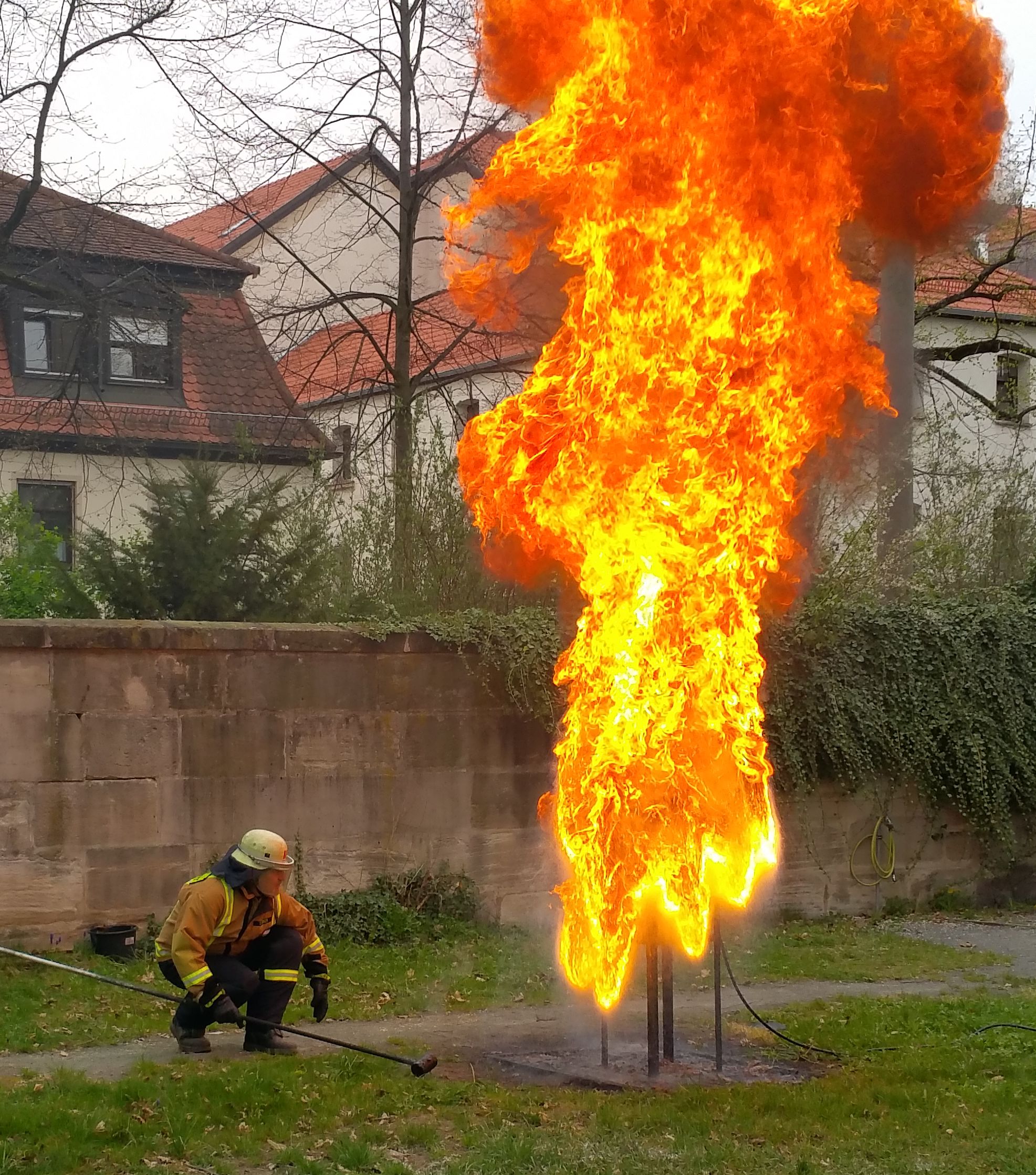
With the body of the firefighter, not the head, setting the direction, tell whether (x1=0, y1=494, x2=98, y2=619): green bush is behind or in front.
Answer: behind

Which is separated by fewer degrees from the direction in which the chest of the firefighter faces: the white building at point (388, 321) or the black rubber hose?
the black rubber hose

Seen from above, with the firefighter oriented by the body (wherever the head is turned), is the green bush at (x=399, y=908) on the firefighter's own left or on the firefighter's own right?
on the firefighter's own left

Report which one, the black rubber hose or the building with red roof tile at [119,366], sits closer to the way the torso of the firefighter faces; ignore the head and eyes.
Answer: the black rubber hose

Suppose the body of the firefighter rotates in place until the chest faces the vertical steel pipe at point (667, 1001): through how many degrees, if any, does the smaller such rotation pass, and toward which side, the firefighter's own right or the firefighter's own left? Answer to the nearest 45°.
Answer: approximately 45° to the firefighter's own left

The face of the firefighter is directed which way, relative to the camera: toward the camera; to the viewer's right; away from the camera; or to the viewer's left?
to the viewer's right

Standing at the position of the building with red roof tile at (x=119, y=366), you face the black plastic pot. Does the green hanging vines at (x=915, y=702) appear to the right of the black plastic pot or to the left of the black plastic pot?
left

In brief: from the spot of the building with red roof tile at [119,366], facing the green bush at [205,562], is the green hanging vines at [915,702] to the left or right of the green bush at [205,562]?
left

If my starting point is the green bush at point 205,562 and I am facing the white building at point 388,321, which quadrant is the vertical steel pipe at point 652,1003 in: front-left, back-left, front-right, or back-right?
back-right

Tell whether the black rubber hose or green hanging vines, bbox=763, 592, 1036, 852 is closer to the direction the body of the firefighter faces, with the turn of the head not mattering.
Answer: the black rubber hose

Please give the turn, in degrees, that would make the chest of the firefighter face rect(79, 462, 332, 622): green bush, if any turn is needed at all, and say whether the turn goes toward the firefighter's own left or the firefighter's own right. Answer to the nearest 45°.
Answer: approximately 135° to the firefighter's own left

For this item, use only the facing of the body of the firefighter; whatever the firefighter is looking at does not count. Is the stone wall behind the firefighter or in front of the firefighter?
behind

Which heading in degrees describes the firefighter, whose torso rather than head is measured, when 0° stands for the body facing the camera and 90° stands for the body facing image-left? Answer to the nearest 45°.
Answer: approximately 315°
